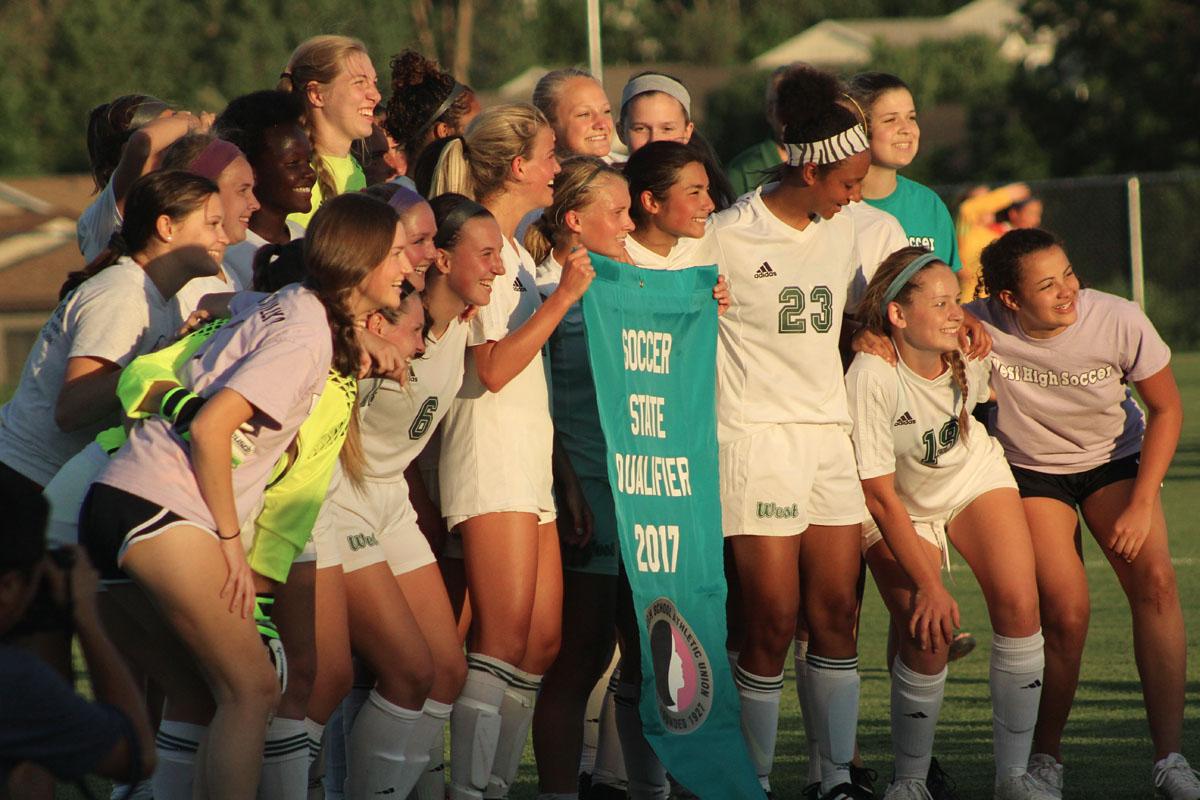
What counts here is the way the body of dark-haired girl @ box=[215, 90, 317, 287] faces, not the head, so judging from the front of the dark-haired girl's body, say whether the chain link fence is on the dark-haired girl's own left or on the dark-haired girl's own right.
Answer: on the dark-haired girl's own left

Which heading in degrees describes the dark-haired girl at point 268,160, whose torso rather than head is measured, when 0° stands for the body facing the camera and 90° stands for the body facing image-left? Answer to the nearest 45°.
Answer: approximately 315°

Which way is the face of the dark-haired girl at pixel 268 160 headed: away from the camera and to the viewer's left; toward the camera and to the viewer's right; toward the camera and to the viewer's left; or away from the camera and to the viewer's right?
toward the camera and to the viewer's right

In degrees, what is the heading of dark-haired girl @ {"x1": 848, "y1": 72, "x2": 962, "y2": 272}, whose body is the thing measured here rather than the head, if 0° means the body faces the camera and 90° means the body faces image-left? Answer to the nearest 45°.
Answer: approximately 315°

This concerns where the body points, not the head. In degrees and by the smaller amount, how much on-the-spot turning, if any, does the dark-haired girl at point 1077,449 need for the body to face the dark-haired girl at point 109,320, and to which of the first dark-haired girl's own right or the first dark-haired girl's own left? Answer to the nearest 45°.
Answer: approximately 45° to the first dark-haired girl's own right

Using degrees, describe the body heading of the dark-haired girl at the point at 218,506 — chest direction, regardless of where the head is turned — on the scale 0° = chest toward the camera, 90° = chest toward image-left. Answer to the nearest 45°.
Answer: approximately 270°

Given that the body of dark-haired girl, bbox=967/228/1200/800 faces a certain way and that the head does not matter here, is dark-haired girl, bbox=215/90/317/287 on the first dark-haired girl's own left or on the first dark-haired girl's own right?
on the first dark-haired girl's own right

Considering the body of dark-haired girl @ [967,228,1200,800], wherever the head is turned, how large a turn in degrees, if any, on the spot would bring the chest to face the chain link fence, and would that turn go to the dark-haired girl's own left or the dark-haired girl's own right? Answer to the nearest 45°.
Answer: approximately 180°

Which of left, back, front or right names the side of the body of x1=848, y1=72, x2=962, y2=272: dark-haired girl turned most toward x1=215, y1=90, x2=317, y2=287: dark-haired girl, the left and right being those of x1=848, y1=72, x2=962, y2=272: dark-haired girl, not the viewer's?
right

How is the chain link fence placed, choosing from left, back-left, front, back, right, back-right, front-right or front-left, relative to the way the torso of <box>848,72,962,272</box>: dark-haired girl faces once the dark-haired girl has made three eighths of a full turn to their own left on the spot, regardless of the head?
front
